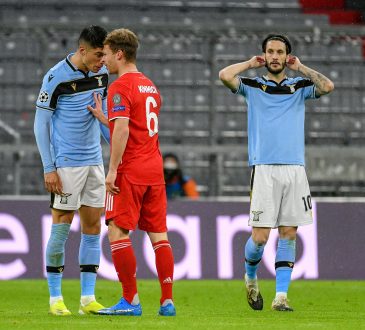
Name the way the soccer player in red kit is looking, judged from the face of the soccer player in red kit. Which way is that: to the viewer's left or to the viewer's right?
to the viewer's left

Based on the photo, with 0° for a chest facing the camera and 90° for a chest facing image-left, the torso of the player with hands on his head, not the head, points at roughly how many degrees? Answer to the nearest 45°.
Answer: approximately 0°

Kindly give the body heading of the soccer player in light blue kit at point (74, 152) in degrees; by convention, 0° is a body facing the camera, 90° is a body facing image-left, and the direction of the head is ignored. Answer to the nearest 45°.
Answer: approximately 315°

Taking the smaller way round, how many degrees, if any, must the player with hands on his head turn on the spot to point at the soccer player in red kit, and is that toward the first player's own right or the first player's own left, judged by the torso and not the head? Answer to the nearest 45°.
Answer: approximately 45° to the first player's own right

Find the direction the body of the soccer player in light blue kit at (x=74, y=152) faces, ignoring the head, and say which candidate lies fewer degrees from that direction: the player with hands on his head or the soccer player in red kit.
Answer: the soccer player in red kit

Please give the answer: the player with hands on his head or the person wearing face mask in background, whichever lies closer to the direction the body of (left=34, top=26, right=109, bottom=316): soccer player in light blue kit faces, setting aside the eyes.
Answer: the player with hands on his head

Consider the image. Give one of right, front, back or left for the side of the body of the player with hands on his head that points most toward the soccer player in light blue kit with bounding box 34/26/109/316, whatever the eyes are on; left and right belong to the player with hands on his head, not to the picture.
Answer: right

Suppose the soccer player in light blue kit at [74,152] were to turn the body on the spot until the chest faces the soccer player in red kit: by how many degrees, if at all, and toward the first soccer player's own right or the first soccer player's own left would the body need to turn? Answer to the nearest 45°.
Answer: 0° — they already face them

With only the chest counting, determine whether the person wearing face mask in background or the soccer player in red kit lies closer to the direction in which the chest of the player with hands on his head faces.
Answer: the soccer player in red kit

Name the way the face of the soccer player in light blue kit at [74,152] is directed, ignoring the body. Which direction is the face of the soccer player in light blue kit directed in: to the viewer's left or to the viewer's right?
to the viewer's right
